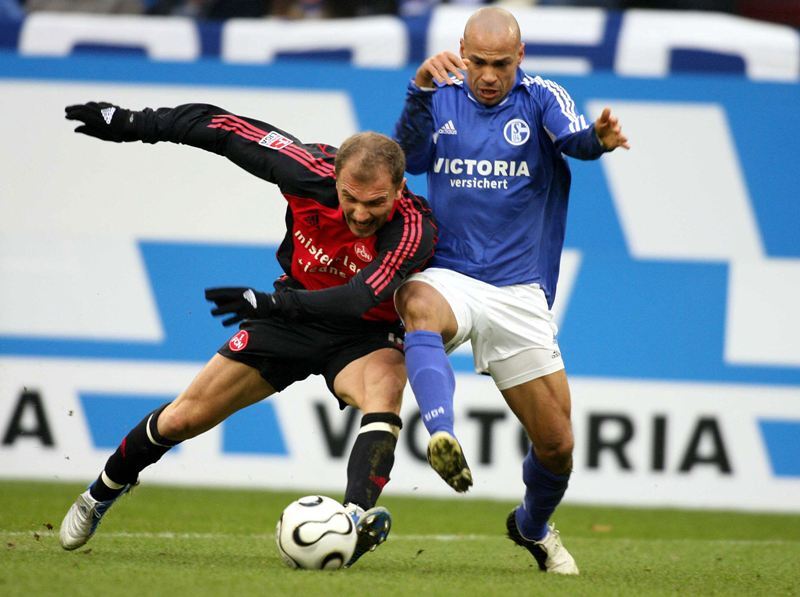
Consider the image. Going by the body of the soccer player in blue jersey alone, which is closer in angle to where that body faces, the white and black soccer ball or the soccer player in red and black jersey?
the white and black soccer ball

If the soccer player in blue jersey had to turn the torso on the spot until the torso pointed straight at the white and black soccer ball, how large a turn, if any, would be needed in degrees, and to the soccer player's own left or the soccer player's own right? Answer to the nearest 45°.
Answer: approximately 45° to the soccer player's own right

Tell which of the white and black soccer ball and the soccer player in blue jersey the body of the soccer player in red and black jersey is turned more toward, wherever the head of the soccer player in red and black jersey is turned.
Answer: the white and black soccer ball

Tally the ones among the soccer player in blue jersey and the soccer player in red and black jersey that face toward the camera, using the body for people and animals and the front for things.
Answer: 2

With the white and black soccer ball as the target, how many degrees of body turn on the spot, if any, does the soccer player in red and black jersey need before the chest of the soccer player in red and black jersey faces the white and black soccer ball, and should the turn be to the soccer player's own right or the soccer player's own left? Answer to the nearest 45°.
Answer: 0° — they already face it

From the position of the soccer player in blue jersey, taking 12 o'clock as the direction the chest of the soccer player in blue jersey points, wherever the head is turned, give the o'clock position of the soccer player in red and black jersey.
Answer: The soccer player in red and black jersey is roughly at 2 o'clock from the soccer player in blue jersey.

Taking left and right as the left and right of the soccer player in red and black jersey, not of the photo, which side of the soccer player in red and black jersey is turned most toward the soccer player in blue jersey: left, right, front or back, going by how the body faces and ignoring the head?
left
